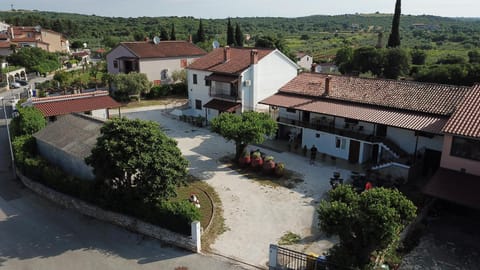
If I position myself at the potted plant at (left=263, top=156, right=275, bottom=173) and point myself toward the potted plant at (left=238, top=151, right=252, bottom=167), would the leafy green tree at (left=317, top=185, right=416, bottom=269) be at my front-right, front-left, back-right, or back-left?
back-left

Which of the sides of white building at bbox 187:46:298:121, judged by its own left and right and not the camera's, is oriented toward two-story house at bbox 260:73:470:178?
left

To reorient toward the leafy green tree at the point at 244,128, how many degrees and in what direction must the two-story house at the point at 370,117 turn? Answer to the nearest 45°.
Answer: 0° — it already faces it

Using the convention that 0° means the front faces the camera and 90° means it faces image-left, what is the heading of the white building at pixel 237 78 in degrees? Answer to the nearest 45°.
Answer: approximately 45°

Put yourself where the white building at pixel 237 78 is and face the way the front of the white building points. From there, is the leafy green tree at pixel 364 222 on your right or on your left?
on your left

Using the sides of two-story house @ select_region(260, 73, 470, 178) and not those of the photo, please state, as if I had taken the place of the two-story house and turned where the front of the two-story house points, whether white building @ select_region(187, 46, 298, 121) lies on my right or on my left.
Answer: on my right

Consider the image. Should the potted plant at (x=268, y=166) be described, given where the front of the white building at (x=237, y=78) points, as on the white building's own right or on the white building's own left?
on the white building's own left

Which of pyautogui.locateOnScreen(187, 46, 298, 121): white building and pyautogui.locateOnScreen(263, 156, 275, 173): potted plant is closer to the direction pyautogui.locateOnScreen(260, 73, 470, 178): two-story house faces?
the potted plant
